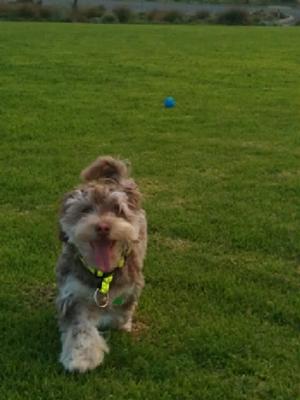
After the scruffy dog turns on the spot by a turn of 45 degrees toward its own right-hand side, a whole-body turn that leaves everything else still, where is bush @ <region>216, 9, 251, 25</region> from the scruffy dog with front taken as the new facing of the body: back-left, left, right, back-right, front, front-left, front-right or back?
back-right

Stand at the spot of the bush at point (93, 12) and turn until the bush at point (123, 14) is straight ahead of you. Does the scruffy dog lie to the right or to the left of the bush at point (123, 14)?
right

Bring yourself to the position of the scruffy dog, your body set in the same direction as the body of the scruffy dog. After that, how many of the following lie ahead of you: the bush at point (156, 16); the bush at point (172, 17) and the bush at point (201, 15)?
0

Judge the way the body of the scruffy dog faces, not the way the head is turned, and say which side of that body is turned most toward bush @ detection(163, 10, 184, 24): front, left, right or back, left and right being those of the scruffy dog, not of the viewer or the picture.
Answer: back

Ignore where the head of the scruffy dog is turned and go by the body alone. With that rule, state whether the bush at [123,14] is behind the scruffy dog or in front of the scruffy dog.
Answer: behind

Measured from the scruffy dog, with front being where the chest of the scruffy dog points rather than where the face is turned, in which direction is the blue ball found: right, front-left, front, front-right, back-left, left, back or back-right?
back

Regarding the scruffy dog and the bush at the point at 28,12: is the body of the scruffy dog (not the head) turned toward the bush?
no

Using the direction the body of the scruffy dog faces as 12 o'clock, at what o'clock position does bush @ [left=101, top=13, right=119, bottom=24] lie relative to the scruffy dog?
The bush is roughly at 6 o'clock from the scruffy dog.

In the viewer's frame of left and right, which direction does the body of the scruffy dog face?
facing the viewer

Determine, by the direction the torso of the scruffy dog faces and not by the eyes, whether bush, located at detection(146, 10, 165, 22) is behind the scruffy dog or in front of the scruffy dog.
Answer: behind

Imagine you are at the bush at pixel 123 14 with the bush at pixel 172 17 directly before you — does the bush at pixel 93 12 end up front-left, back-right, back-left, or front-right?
back-left

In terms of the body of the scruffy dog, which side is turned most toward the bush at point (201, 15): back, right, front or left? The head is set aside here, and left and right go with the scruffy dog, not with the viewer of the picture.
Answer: back

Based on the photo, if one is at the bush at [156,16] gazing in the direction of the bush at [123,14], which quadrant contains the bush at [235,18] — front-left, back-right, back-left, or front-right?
back-left

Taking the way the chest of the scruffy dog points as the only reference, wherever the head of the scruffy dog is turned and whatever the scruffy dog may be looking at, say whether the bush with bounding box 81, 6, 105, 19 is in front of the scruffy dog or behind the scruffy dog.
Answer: behind

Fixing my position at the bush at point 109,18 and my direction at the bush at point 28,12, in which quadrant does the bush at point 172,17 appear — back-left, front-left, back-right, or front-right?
back-right
